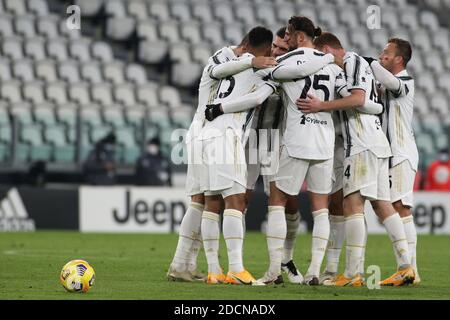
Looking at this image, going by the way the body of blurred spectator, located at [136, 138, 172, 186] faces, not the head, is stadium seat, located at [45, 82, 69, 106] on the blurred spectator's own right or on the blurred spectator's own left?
on the blurred spectator's own right

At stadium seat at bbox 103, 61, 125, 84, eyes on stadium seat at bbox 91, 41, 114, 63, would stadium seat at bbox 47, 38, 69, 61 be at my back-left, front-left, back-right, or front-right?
front-left

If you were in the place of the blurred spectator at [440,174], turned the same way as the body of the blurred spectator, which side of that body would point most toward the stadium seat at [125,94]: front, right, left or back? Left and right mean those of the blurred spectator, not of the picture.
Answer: right

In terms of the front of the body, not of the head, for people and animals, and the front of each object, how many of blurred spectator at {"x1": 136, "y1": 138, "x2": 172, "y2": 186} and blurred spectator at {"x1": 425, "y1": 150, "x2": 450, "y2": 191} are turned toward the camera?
2

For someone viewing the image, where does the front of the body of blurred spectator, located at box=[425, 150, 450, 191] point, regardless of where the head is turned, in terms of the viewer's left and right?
facing the viewer

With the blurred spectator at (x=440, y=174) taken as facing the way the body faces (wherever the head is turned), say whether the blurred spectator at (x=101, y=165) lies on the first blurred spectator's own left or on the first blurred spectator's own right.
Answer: on the first blurred spectator's own right

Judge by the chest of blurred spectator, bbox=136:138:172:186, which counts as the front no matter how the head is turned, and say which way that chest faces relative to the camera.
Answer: toward the camera

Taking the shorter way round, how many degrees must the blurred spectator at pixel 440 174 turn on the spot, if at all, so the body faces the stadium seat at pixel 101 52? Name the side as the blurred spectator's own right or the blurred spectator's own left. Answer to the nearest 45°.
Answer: approximately 90° to the blurred spectator's own right

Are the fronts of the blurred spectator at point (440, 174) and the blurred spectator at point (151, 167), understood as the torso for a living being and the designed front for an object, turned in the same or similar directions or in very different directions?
same or similar directions
